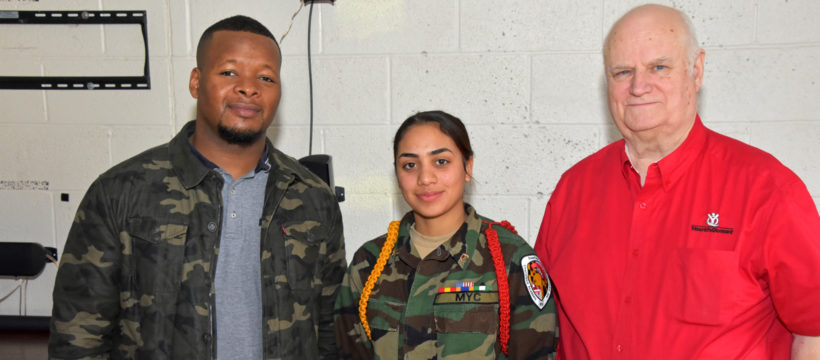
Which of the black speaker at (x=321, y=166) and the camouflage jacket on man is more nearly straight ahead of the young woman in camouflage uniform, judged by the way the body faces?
the camouflage jacket on man

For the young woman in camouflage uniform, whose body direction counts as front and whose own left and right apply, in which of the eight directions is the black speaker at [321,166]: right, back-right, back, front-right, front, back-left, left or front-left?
right

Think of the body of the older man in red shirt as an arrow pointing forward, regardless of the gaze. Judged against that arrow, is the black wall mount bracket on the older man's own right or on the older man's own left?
on the older man's own right

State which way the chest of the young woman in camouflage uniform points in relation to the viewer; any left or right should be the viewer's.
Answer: facing the viewer and to the left of the viewer

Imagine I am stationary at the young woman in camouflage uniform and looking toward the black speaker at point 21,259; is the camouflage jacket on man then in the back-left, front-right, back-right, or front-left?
front-left

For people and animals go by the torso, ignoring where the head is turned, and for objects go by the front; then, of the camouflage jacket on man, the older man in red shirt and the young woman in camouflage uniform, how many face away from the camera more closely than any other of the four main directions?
0

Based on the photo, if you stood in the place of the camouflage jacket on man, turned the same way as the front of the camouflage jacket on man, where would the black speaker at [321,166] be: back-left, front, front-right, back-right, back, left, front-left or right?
left

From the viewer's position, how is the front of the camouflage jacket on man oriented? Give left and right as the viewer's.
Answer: facing the viewer and to the right of the viewer

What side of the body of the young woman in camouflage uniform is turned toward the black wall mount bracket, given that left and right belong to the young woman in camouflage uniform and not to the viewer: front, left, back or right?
right
